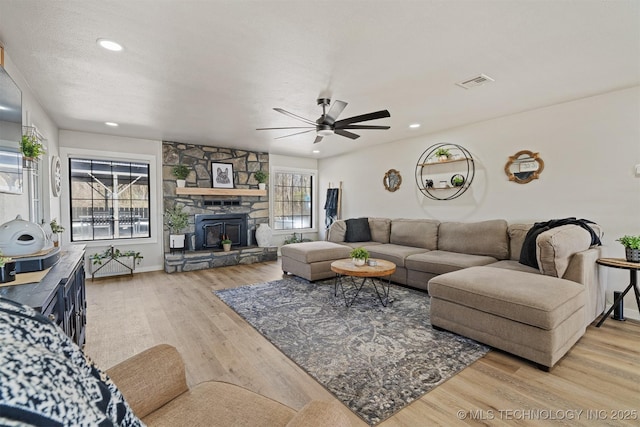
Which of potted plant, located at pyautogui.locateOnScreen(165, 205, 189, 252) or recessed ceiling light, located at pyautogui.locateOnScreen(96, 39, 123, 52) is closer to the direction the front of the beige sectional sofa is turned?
the recessed ceiling light

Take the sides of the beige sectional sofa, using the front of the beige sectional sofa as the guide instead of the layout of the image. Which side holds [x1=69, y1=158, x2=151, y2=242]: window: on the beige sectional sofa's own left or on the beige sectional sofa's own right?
on the beige sectional sofa's own right

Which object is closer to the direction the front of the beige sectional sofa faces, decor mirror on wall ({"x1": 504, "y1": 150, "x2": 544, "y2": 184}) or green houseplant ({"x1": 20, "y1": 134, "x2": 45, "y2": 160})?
the green houseplant

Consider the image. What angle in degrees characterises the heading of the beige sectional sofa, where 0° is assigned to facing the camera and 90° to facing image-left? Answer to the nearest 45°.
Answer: approximately 45°

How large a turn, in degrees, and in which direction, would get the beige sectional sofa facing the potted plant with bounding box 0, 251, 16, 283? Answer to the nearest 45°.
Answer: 0° — it already faces it

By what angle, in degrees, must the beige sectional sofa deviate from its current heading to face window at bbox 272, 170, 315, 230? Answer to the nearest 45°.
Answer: approximately 90° to its right

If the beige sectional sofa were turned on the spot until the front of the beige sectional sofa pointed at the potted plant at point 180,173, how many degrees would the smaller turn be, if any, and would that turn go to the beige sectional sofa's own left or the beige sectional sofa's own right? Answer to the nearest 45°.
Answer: approximately 45° to the beige sectional sofa's own right

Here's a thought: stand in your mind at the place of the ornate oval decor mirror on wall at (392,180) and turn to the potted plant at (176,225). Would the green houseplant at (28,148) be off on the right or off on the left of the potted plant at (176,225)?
left

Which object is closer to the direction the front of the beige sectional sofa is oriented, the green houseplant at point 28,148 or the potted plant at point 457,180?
the green houseplant
